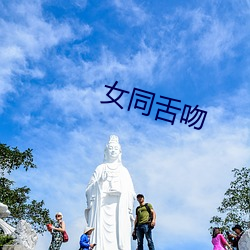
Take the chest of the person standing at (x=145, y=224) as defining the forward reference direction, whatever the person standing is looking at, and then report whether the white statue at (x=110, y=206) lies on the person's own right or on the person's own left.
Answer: on the person's own right

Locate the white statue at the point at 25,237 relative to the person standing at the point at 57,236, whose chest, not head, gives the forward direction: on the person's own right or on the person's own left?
on the person's own right

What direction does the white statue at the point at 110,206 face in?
toward the camera

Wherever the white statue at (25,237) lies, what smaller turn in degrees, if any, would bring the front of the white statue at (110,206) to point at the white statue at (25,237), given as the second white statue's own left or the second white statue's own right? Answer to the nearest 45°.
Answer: approximately 45° to the second white statue's own right

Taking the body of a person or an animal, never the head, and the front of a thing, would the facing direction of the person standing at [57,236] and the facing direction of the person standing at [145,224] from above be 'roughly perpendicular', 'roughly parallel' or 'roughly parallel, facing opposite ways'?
roughly parallel

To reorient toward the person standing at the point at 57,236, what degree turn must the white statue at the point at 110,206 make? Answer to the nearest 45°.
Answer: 0° — it already faces them

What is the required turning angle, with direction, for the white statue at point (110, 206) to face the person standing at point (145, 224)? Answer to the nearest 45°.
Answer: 0° — it already faces them

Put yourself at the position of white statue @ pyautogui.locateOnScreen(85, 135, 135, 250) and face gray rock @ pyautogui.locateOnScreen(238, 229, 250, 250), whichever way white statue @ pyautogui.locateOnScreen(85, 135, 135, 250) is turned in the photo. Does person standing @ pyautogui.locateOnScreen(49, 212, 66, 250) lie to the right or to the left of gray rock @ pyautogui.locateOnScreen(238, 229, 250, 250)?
right

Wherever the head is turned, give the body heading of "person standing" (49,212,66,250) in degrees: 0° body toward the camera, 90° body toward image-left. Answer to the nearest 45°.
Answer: approximately 45°

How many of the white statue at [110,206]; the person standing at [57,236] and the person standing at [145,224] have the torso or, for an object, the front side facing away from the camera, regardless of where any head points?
0

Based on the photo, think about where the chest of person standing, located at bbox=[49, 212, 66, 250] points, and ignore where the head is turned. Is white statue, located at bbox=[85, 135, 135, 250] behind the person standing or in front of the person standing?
behind

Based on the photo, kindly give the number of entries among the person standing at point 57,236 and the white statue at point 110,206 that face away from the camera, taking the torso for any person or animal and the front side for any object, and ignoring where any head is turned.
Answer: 0

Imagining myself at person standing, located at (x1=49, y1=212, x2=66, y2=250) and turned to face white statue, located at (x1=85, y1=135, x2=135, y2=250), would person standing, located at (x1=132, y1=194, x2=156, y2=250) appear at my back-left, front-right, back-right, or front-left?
front-right

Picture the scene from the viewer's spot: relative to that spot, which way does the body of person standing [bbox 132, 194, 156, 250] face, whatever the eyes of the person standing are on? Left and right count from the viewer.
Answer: facing the viewer and to the left of the viewer
